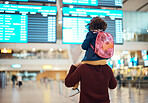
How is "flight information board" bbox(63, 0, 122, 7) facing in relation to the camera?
toward the camera

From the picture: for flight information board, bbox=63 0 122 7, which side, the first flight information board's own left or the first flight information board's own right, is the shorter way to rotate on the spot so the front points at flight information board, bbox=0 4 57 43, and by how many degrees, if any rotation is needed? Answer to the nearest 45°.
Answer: approximately 90° to the first flight information board's own right
